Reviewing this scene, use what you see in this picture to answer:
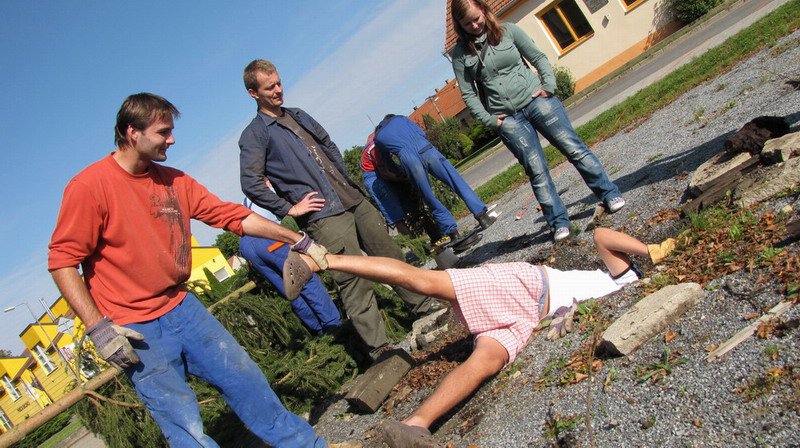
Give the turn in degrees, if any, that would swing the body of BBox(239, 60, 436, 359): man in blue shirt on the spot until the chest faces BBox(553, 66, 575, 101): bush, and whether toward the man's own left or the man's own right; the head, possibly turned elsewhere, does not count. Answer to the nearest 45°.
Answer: approximately 90° to the man's own left

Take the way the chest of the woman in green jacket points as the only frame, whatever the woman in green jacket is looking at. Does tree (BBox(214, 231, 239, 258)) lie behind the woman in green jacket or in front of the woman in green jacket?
behind

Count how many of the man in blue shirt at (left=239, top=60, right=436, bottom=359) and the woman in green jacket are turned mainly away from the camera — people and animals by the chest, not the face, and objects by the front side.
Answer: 0

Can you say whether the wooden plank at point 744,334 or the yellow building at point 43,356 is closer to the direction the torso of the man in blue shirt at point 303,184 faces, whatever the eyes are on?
the wooden plank

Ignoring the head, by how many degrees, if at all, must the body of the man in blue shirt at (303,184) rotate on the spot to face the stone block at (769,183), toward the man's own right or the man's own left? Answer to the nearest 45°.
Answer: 0° — they already face it

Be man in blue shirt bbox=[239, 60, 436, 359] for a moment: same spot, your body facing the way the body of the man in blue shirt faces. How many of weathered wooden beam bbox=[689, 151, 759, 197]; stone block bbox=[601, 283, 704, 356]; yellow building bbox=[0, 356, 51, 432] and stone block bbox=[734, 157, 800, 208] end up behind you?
1

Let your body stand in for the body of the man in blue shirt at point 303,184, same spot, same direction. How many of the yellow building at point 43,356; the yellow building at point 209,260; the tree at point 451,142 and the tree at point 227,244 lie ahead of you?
0

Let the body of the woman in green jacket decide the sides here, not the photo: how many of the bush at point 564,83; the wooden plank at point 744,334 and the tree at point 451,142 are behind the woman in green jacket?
2

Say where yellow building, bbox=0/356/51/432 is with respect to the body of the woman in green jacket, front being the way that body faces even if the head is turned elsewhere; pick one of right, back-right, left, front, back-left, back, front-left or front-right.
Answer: back-right

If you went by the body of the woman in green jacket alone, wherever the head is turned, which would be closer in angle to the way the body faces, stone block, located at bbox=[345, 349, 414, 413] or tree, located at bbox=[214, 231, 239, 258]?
the stone block

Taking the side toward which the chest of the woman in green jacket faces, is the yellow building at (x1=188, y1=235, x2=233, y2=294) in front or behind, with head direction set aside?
behind

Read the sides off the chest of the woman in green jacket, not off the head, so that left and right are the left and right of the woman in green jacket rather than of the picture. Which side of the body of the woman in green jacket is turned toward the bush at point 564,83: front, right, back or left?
back

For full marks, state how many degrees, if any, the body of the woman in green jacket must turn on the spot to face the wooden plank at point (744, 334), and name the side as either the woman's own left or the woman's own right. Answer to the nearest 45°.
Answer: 0° — they already face it

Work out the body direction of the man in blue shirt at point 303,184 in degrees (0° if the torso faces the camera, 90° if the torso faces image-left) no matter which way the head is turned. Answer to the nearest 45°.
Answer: approximately 315°

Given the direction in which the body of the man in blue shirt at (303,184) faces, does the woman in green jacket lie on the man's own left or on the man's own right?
on the man's own left

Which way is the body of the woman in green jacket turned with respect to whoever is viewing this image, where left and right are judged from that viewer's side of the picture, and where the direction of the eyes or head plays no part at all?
facing the viewer

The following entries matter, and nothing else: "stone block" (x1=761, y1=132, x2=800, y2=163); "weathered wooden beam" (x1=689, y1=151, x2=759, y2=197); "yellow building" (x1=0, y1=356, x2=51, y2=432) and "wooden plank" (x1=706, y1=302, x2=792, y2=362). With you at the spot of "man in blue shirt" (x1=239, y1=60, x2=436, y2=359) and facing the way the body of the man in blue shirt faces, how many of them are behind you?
1
